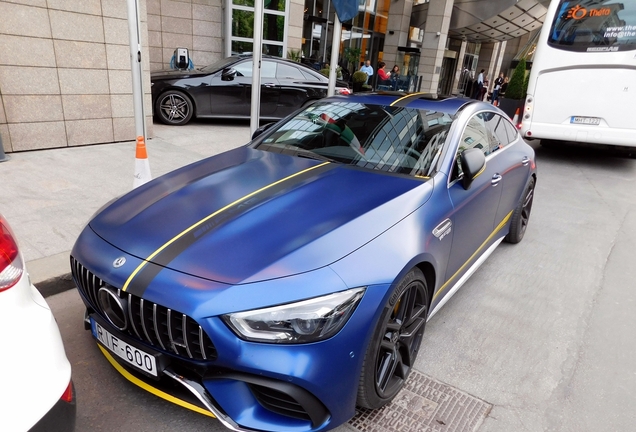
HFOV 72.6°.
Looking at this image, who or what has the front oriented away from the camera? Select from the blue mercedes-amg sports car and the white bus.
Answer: the white bus

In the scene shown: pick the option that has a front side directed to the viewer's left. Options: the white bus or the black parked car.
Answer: the black parked car

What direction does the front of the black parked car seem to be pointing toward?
to the viewer's left

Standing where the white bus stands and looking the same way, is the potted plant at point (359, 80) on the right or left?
on its left

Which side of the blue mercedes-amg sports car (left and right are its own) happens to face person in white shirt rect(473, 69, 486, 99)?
back

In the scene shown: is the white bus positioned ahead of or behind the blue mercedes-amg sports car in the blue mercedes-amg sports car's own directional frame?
behind

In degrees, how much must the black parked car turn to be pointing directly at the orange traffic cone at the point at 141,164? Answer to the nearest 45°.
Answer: approximately 90° to its left

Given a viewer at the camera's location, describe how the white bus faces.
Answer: facing away from the viewer

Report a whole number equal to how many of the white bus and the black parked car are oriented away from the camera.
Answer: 1

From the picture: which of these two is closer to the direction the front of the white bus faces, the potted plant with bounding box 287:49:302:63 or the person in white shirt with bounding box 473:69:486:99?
the person in white shirt

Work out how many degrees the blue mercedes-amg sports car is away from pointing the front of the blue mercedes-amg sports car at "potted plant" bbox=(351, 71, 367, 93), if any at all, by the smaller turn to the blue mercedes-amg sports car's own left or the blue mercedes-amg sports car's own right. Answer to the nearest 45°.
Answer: approximately 135° to the blue mercedes-amg sports car's own right

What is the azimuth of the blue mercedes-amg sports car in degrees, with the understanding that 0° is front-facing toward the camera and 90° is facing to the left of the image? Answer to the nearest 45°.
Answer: approximately 45°

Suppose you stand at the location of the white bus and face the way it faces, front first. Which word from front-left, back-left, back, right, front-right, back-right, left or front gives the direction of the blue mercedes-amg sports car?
back
